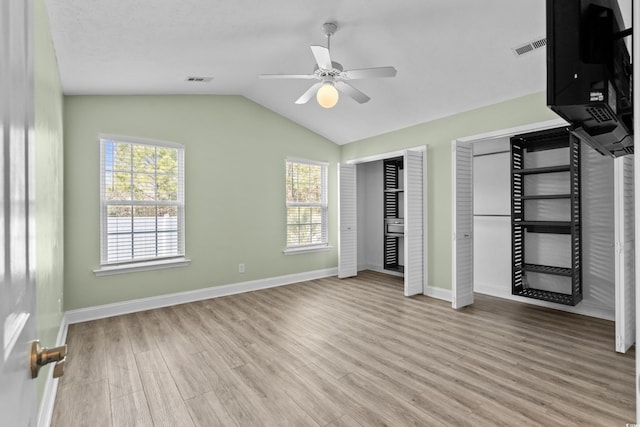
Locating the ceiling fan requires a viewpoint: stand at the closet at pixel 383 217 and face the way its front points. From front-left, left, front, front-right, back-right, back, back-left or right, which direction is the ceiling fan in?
front-left

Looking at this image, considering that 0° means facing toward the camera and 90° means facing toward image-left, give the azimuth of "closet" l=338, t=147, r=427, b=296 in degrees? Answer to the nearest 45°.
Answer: approximately 45°

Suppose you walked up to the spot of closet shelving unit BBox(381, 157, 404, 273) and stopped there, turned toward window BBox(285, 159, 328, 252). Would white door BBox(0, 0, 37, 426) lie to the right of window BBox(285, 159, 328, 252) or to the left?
left

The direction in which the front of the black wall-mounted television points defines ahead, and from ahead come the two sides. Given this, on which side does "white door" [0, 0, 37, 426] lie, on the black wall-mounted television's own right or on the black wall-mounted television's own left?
on the black wall-mounted television's own left

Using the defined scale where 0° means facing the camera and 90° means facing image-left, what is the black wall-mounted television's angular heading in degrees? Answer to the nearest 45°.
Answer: approximately 135°

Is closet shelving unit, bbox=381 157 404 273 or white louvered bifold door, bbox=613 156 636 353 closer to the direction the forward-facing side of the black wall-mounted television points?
the closet shelving unit

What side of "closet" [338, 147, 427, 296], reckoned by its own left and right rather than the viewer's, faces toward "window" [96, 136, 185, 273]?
front

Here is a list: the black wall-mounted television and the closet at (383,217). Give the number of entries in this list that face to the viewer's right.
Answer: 0
